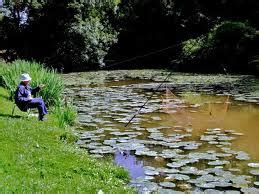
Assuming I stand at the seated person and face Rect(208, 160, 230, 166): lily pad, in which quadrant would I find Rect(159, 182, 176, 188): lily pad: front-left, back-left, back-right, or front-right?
front-right

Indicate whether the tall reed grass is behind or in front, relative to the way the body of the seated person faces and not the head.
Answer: in front

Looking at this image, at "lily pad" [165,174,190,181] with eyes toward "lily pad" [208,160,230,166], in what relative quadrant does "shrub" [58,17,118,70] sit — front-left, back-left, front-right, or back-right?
front-left

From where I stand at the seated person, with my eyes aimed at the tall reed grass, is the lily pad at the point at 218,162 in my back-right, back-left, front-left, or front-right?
front-right

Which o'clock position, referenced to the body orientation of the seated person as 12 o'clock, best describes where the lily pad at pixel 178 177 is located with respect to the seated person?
The lily pad is roughly at 2 o'clock from the seated person.

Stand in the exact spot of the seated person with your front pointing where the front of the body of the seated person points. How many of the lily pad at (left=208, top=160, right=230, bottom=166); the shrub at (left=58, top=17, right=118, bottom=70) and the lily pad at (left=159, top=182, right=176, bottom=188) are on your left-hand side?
1

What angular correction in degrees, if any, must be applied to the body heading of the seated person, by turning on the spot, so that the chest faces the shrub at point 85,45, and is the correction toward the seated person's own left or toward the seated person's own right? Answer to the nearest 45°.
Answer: approximately 90° to the seated person's own left

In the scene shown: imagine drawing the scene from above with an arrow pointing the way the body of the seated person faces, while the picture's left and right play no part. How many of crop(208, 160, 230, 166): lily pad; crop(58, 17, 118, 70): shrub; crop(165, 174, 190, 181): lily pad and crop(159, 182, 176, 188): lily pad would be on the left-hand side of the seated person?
1

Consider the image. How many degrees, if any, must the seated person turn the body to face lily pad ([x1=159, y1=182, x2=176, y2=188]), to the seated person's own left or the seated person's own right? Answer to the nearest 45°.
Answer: approximately 45° to the seated person's own right

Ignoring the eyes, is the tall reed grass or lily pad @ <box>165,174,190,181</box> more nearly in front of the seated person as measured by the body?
the tall reed grass

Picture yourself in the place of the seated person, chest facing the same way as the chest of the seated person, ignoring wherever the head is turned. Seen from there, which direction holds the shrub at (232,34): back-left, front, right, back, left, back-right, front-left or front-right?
front-left

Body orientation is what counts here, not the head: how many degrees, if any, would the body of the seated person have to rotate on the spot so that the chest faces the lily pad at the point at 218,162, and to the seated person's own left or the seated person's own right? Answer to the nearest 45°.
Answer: approximately 45° to the seated person's own right

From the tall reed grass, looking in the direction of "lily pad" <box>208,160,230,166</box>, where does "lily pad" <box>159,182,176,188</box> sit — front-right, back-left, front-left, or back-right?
front-right

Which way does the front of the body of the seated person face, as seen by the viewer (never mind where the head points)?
to the viewer's right

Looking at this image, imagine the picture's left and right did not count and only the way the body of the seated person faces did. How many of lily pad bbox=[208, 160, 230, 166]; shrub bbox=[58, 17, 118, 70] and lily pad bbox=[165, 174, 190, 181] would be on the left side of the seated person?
1
